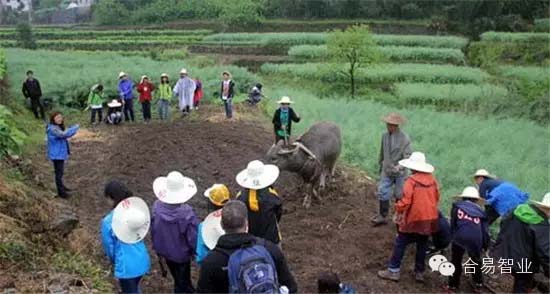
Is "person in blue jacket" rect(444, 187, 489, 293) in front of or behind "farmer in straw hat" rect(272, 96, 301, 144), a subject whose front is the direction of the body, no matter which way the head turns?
in front

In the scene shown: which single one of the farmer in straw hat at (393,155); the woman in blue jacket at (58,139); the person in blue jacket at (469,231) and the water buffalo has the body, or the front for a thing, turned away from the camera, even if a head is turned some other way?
the person in blue jacket

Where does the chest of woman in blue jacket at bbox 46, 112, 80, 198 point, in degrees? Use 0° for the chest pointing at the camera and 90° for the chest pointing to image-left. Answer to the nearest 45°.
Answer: approximately 270°

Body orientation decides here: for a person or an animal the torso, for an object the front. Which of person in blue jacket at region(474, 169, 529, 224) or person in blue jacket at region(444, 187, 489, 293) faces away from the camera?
person in blue jacket at region(444, 187, 489, 293)

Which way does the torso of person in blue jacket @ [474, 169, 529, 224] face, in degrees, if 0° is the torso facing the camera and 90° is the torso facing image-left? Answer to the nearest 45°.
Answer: approximately 90°

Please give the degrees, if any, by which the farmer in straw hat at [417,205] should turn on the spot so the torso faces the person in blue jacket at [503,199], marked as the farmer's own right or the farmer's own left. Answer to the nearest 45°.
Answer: approximately 135° to the farmer's own right

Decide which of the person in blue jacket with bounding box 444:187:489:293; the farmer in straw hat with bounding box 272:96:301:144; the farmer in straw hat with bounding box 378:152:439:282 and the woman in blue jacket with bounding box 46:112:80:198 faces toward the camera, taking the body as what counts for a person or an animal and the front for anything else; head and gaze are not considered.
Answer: the farmer in straw hat with bounding box 272:96:301:144

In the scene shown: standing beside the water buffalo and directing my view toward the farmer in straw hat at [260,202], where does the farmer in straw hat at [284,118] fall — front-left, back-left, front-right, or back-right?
back-right

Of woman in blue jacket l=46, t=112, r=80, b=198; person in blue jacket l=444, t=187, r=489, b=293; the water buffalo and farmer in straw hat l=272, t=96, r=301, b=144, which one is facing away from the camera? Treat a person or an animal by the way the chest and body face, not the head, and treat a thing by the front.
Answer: the person in blue jacket

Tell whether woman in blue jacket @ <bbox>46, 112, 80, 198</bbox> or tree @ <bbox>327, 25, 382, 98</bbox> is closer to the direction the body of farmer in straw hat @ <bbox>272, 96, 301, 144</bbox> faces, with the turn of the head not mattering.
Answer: the woman in blue jacket

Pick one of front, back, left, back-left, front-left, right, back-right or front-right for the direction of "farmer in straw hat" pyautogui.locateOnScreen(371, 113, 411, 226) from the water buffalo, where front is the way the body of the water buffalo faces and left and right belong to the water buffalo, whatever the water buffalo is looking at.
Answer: left
